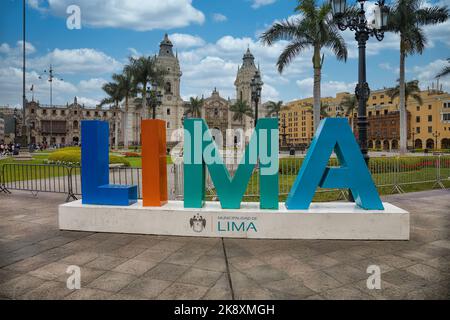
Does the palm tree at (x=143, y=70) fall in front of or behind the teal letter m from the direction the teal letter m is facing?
behind

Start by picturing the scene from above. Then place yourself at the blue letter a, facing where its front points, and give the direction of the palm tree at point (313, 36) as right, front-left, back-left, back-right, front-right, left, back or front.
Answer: back

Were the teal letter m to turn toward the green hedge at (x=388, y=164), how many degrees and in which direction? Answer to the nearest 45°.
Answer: approximately 135° to its left

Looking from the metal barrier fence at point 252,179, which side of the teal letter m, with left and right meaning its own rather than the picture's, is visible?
back

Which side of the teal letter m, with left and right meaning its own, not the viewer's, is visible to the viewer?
front

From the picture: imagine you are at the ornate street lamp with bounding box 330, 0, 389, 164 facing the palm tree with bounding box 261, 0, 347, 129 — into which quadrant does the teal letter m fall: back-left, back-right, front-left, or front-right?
back-left

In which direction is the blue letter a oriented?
toward the camera

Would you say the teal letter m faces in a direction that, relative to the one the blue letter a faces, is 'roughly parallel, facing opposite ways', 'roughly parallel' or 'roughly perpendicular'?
roughly parallel

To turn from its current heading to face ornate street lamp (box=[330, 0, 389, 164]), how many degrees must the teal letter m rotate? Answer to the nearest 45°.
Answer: approximately 135° to its left
